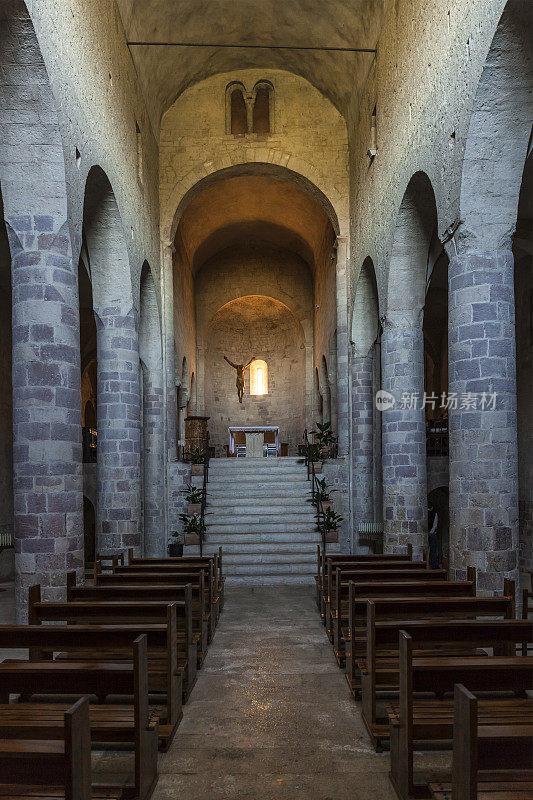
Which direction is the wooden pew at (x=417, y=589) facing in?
away from the camera

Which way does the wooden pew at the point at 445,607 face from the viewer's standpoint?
away from the camera

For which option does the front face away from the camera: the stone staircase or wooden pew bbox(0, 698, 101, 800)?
the wooden pew

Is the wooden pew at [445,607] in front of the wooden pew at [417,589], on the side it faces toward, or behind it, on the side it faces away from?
behind

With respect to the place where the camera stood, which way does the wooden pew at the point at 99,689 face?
facing away from the viewer

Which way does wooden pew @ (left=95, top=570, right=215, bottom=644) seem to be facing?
away from the camera

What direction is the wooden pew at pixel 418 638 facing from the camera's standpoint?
away from the camera

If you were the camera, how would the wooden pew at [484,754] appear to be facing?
facing away from the viewer
